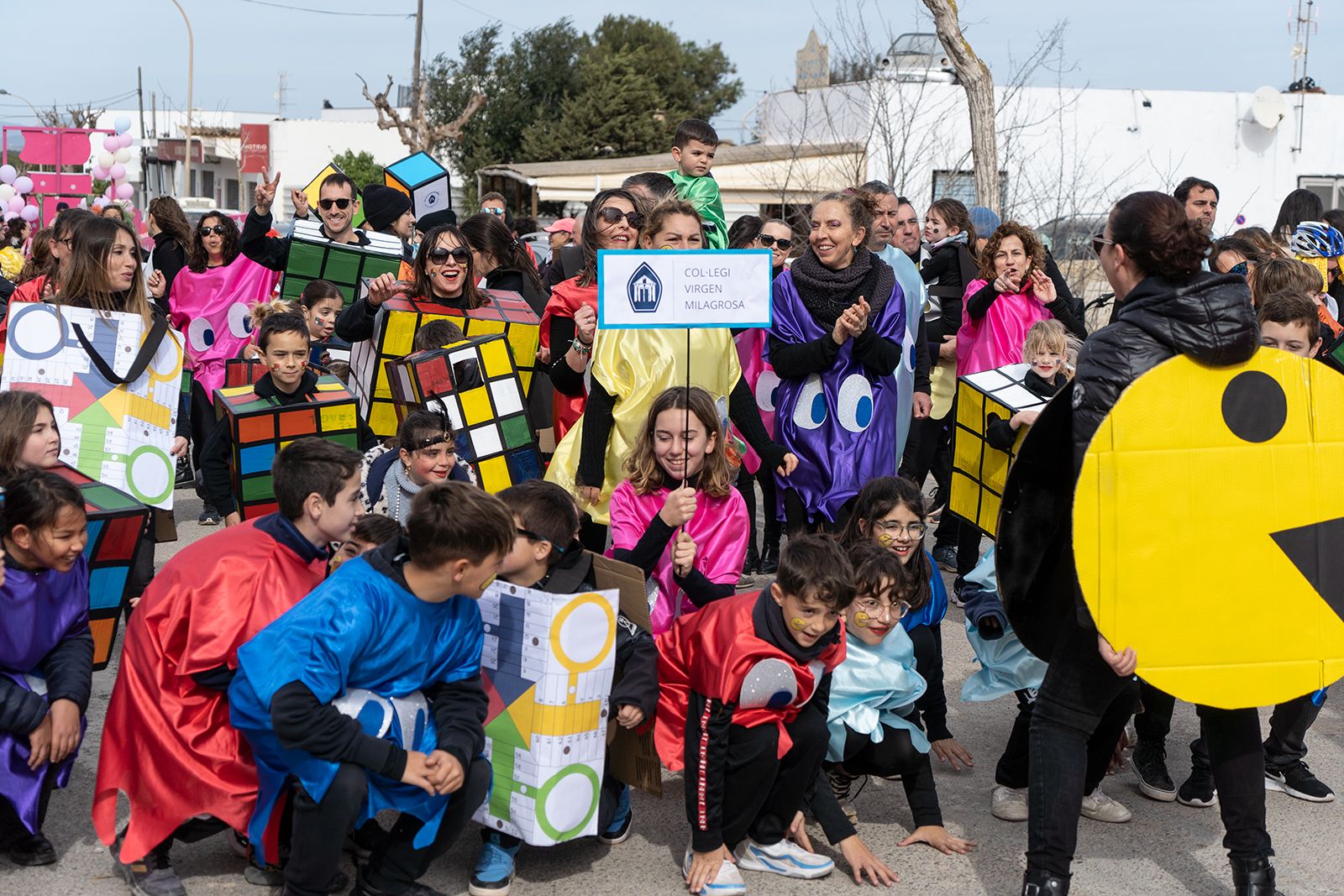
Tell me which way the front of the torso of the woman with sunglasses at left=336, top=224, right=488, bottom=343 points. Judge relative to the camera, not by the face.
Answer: toward the camera

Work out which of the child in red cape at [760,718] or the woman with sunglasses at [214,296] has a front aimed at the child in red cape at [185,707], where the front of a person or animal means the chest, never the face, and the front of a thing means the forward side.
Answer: the woman with sunglasses

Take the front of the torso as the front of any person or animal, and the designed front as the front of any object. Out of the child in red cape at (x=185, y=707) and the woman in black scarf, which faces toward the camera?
the woman in black scarf

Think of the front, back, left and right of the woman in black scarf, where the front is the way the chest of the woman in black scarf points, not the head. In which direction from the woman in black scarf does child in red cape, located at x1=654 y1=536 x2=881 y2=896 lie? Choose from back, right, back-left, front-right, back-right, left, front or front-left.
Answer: front

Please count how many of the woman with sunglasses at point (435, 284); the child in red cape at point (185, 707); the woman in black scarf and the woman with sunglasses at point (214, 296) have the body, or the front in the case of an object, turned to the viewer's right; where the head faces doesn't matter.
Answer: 1

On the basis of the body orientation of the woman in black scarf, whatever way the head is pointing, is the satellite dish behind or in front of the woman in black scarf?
behind

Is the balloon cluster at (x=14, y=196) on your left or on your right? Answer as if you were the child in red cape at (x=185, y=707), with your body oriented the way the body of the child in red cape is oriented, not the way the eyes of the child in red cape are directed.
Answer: on your left

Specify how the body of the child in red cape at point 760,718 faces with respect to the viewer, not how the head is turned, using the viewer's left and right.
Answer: facing the viewer and to the right of the viewer

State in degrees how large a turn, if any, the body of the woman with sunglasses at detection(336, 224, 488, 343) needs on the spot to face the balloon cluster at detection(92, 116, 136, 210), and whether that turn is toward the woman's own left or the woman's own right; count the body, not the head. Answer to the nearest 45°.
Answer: approximately 180°

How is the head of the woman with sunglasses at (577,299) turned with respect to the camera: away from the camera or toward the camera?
toward the camera

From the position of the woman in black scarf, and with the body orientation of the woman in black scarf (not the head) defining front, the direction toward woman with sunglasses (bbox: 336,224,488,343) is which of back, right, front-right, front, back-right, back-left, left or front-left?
right

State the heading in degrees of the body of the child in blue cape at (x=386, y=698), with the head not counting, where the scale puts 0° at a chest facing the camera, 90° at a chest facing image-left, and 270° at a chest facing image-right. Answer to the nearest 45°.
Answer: approximately 315°

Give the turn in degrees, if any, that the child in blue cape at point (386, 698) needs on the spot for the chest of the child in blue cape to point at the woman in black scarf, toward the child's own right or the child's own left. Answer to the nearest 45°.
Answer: approximately 90° to the child's own left

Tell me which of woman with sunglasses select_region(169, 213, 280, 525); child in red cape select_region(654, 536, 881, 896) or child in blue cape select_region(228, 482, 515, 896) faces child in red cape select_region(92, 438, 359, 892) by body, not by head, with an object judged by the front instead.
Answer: the woman with sunglasses

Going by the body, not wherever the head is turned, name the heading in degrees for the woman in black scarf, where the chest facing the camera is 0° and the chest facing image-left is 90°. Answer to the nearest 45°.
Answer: approximately 0°

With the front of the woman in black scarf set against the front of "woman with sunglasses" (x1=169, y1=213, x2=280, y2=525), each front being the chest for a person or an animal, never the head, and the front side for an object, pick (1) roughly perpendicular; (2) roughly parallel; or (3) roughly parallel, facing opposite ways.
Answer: roughly parallel

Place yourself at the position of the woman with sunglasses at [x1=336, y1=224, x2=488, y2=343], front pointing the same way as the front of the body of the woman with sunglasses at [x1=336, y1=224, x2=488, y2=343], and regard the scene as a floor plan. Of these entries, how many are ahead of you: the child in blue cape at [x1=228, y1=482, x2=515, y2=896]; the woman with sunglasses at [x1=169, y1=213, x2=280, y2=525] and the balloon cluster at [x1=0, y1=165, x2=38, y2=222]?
1

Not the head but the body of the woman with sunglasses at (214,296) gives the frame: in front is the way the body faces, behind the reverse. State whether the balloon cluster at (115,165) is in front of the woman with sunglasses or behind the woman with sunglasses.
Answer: behind
